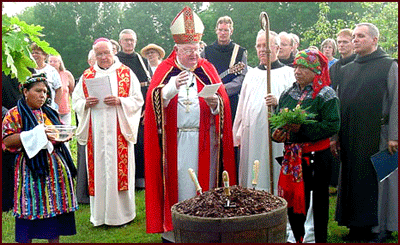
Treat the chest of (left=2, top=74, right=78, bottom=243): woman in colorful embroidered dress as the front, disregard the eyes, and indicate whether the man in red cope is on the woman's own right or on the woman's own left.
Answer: on the woman's own left

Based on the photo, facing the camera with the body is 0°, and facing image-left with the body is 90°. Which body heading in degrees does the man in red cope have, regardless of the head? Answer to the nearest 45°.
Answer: approximately 0°

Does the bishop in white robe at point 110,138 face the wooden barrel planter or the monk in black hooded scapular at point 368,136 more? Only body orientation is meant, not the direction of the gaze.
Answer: the wooden barrel planter

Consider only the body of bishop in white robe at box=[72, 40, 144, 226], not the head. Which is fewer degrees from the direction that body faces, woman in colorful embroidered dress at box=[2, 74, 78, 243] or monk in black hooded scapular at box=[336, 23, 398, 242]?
the woman in colorful embroidered dress

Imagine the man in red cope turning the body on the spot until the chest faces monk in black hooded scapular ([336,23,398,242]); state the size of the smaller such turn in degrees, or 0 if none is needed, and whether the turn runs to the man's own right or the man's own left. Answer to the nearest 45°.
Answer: approximately 90° to the man's own left

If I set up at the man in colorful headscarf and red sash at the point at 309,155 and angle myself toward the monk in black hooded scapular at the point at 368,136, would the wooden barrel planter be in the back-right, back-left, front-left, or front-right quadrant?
back-right

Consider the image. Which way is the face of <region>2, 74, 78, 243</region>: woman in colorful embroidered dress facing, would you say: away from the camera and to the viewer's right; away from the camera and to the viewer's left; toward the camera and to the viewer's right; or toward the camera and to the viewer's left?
toward the camera and to the viewer's right

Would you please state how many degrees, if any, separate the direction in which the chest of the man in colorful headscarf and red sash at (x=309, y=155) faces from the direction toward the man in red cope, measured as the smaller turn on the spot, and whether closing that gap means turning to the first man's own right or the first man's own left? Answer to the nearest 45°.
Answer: approximately 45° to the first man's own right

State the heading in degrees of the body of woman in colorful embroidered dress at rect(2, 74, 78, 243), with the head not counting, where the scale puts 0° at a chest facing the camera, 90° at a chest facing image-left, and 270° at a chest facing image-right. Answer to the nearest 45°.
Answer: approximately 315°

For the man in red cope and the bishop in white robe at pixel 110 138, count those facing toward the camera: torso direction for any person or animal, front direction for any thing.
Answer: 2

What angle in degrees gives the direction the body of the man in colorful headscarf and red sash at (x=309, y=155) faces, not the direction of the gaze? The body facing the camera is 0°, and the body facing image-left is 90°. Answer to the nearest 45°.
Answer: approximately 45°

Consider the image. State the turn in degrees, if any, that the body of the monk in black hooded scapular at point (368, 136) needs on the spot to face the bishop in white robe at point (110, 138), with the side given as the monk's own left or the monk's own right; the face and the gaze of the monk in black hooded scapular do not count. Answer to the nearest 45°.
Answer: approximately 45° to the monk's own right
